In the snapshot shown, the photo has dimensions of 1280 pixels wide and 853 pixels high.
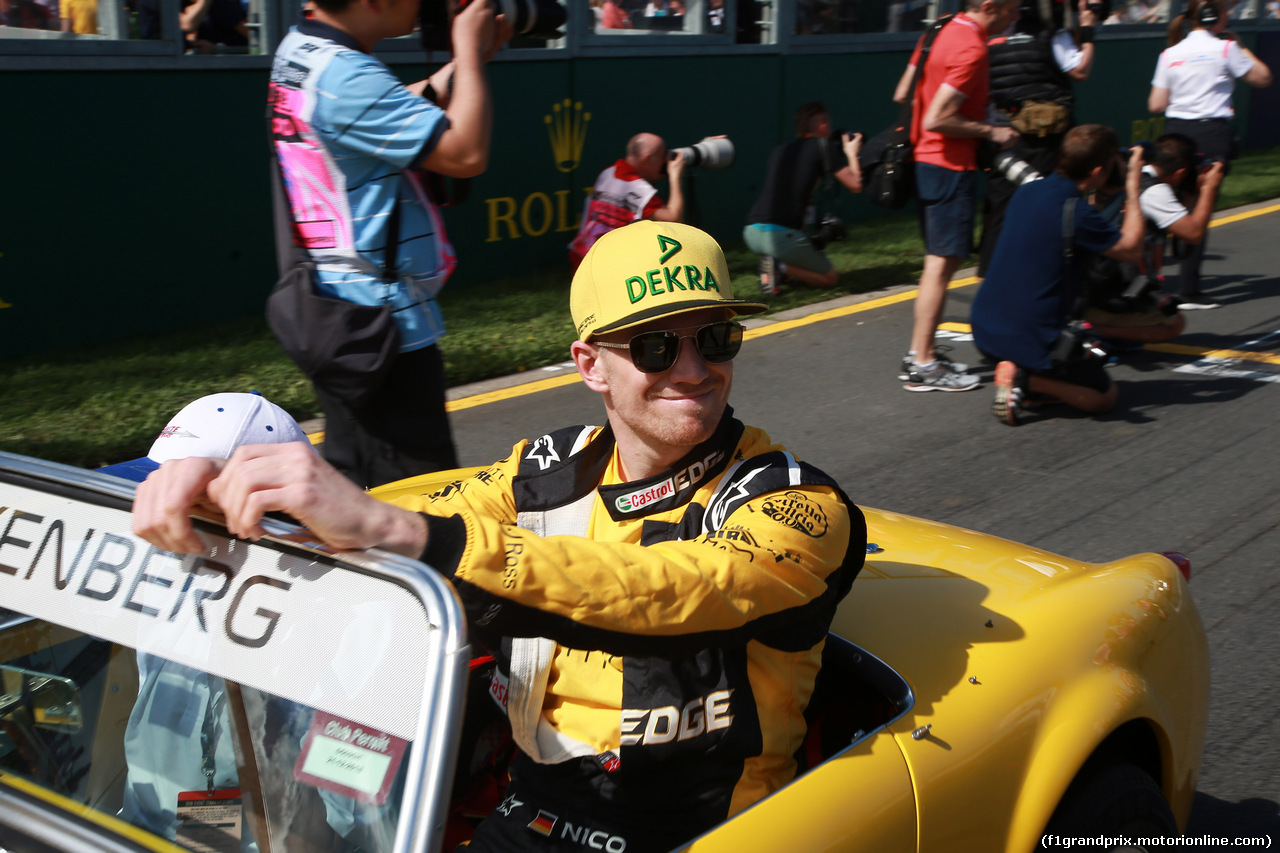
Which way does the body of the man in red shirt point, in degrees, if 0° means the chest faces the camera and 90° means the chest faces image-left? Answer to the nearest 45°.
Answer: approximately 270°

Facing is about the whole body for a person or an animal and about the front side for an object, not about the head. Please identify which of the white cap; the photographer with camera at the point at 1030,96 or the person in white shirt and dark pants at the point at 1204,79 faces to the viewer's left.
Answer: the white cap

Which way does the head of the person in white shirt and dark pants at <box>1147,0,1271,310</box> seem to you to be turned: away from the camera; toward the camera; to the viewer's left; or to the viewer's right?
away from the camera

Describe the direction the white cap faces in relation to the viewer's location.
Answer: facing to the left of the viewer

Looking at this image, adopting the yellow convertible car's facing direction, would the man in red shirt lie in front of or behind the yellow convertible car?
behind

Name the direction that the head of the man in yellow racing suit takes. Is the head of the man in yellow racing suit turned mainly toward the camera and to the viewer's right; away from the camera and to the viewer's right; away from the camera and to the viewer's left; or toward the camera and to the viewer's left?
toward the camera and to the viewer's right

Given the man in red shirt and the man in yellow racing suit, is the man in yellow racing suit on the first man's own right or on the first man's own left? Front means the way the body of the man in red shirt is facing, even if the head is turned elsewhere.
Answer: on the first man's own right

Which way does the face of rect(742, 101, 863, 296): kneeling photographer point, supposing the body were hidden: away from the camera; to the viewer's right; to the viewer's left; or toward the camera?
to the viewer's right

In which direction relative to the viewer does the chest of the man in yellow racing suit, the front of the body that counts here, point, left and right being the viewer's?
facing the viewer and to the left of the viewer

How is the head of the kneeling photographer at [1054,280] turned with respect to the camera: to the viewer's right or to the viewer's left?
to the viewer's right
